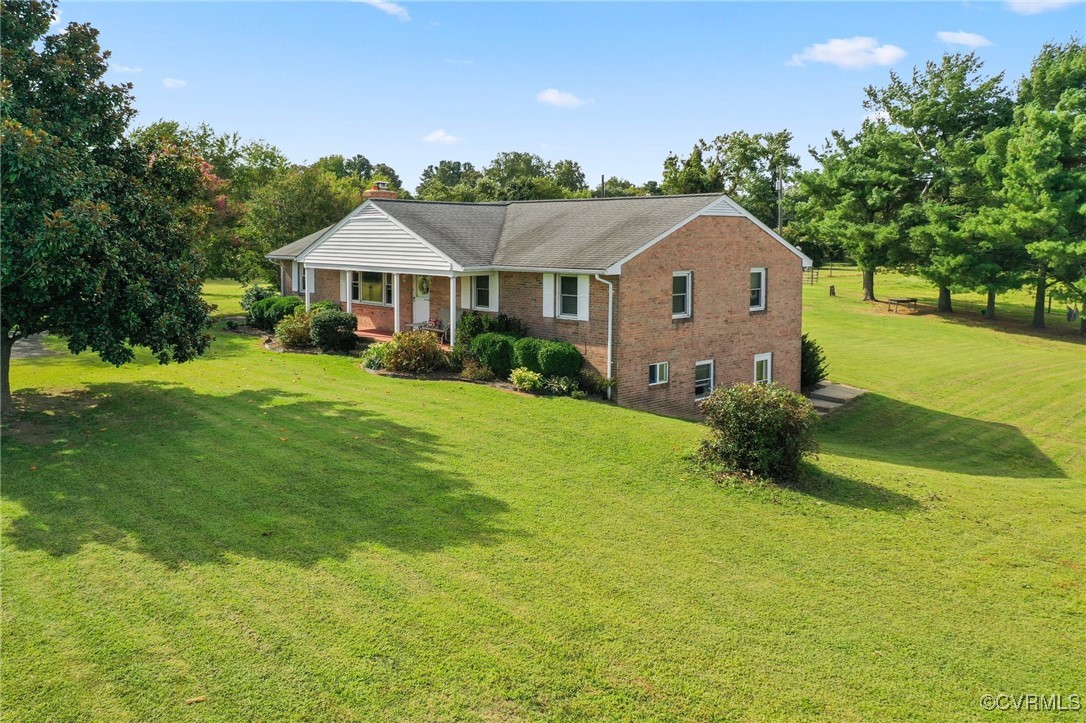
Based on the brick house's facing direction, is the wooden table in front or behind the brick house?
behind

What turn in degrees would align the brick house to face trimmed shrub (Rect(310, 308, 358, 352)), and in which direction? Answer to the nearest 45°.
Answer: approximately 45° to its right

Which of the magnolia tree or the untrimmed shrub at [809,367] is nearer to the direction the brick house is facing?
the magnolia tree

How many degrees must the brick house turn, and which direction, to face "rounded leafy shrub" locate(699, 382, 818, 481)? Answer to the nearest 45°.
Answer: approximately 45° to its left

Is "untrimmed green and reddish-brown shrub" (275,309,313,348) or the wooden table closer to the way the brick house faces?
the untrimmed green and reddish-brown shrub

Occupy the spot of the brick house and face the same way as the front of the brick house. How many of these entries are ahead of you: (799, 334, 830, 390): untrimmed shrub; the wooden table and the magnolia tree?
1

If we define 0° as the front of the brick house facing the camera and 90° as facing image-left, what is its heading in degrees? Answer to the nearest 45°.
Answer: approximately 45°

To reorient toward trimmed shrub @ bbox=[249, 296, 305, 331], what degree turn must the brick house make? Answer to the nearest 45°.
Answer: approximately 90° to its right

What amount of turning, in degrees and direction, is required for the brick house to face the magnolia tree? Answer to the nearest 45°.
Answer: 0° — it already faces it

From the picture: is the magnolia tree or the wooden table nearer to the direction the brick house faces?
the magnolia tree

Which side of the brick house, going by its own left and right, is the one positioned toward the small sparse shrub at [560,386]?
front

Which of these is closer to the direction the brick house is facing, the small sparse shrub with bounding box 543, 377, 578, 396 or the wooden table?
the small sparse shrub
